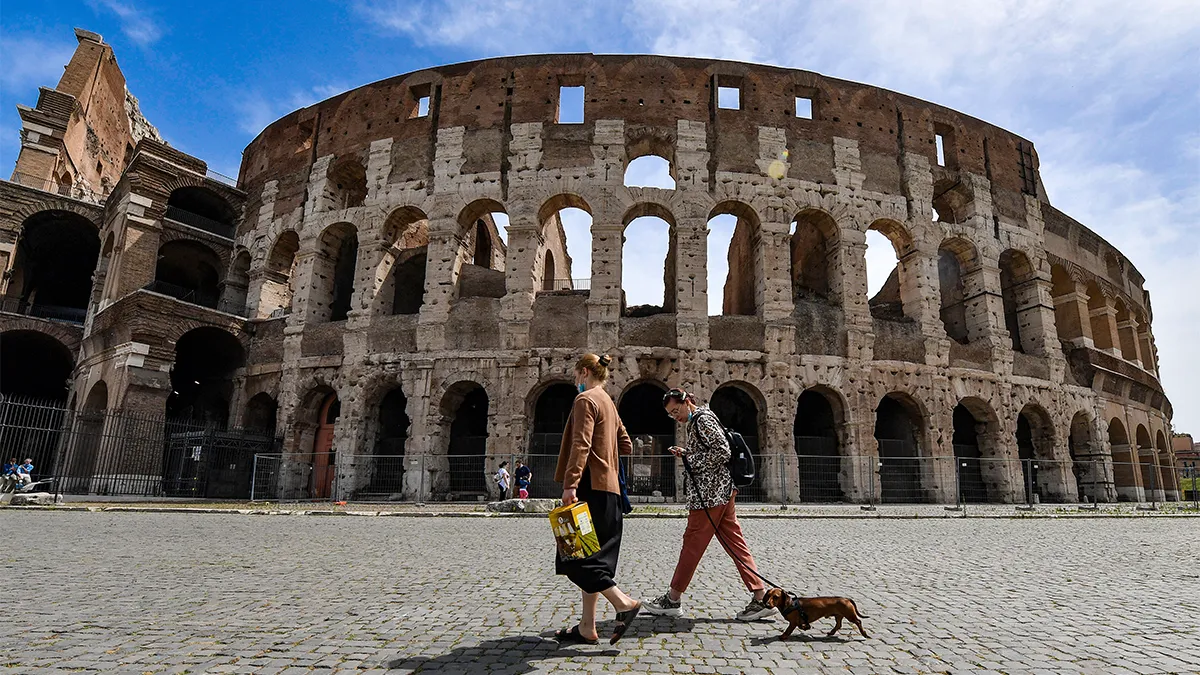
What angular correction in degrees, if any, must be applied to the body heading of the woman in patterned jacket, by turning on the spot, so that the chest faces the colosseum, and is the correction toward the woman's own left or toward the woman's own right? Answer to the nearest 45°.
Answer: approximately 90° to the woman's own right

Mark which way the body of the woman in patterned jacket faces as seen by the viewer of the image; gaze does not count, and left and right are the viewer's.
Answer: facing to the left of the viewer

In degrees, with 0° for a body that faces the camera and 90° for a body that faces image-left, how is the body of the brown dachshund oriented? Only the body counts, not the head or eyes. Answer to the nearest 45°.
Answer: approximately 90°

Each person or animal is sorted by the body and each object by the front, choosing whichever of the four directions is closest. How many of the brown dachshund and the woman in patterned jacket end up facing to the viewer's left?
2

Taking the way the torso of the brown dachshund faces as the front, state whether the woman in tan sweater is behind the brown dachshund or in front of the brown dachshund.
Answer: in front

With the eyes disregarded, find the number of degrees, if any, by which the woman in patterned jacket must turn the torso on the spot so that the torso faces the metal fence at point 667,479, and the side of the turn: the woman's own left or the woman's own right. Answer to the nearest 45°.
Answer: approximately 90° to the woman's own right

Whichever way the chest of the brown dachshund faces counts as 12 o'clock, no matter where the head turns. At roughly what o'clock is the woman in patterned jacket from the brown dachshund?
The woman in patterned jacket is roughly at 1 o'clock from the brown dachshund.

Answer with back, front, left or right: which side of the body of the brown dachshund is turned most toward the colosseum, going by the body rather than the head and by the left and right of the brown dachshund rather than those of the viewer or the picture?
right

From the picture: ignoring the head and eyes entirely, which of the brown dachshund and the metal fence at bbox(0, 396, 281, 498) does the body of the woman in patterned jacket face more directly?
the metal fence
